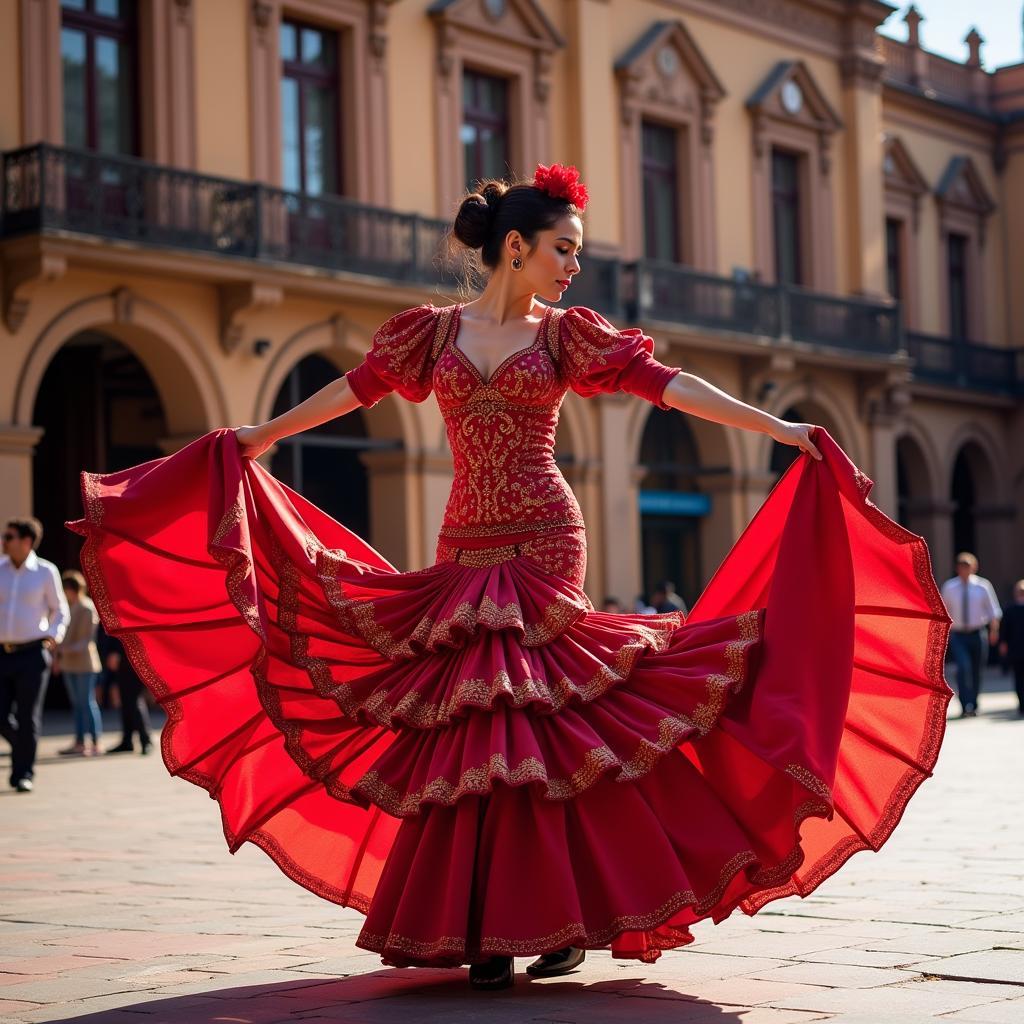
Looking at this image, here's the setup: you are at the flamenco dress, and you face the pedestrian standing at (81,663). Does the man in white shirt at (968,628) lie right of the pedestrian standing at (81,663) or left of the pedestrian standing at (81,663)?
right

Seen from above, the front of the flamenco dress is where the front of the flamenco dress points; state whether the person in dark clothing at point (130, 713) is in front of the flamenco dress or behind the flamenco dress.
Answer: behind

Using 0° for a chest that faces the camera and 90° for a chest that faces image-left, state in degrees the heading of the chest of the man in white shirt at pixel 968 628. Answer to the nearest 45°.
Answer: approximately 0°

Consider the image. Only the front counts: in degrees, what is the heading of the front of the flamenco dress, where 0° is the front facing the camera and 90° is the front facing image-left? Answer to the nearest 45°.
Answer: approximately 0°
